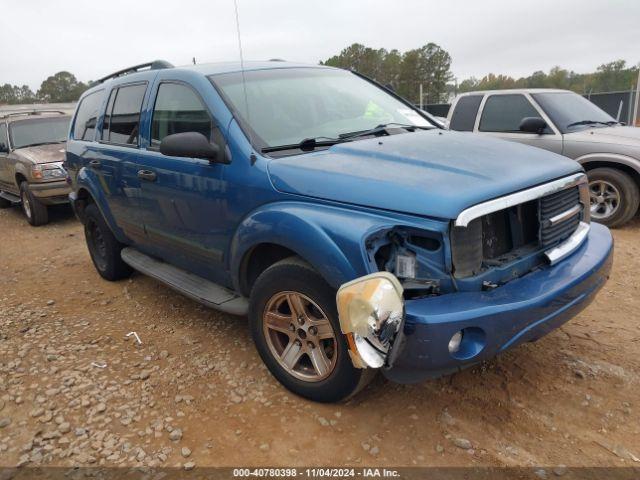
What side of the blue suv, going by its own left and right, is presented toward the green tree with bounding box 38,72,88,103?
back

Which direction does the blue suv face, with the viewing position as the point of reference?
facing the viewer and to the right of the viewer

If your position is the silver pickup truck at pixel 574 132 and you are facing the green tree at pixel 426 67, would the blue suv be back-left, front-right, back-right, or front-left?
back-left

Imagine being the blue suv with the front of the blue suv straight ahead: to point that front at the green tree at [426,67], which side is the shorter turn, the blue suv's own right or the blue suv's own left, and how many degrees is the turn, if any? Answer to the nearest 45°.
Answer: approximately 135° to the blue suv's own left

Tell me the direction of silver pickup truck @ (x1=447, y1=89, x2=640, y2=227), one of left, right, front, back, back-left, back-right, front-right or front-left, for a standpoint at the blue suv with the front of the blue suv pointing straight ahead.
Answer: left
